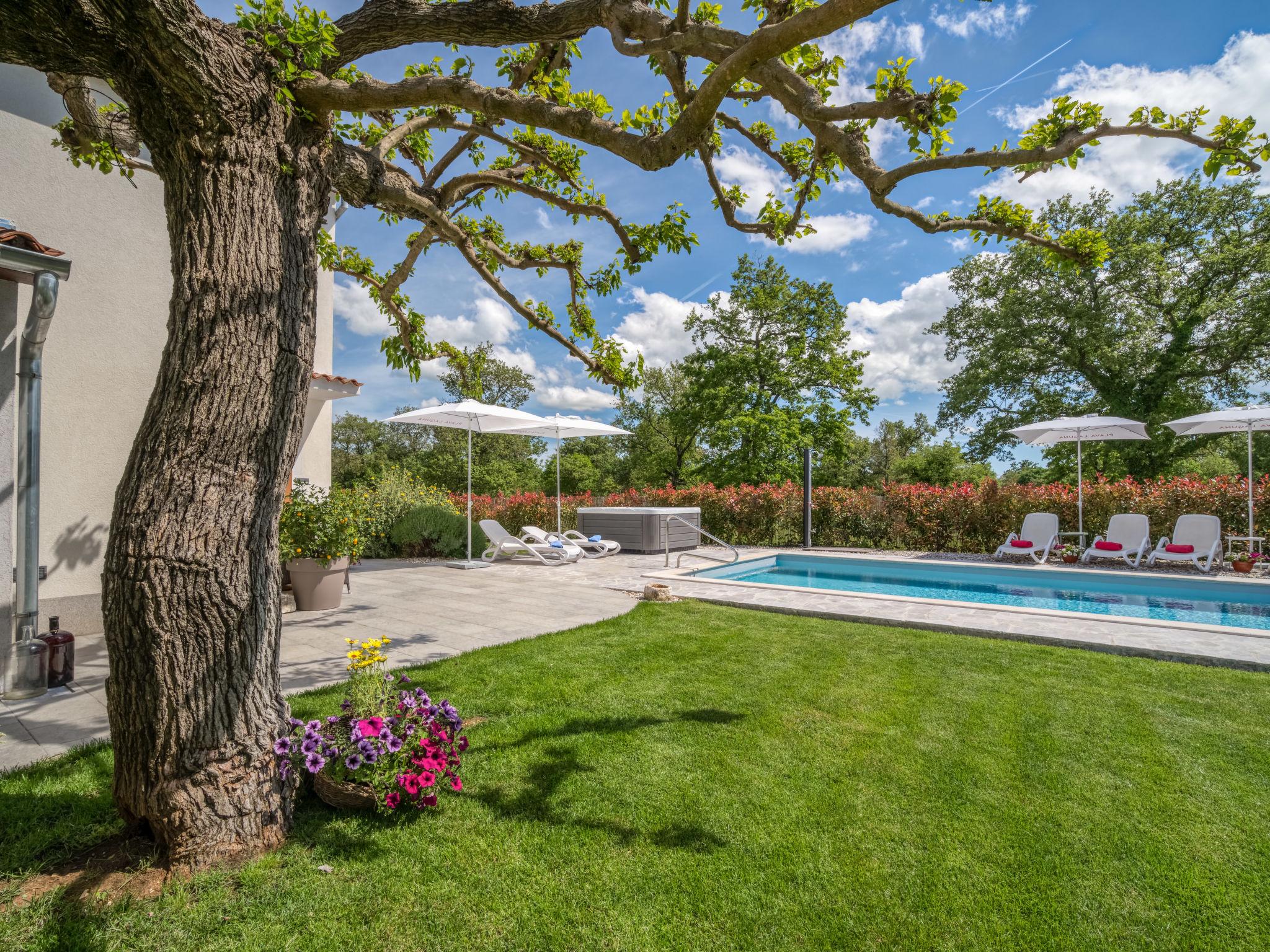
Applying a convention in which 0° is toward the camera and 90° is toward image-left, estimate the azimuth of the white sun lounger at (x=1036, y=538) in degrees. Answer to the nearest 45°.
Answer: approximately 45°

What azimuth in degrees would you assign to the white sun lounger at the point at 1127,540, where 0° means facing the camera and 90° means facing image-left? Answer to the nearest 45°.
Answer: approximately 45°

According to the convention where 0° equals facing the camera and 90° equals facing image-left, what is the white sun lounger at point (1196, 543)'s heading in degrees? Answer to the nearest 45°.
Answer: approximately 45°

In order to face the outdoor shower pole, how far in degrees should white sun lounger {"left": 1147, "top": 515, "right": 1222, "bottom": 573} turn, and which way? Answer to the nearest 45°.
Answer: approximately 45° to its right
